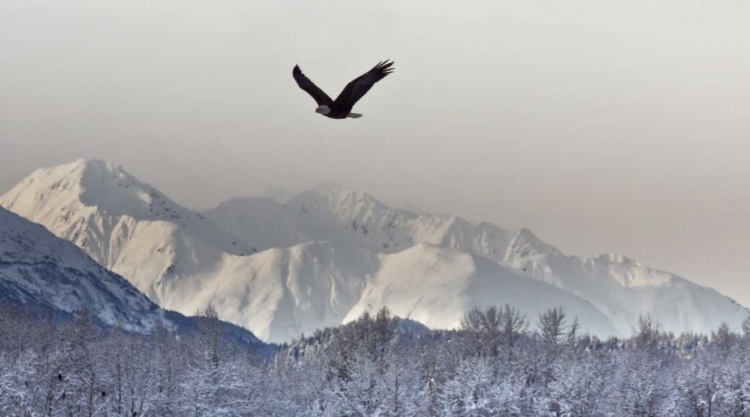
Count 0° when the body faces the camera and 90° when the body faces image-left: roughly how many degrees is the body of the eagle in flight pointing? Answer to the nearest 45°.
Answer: approximately 45°
